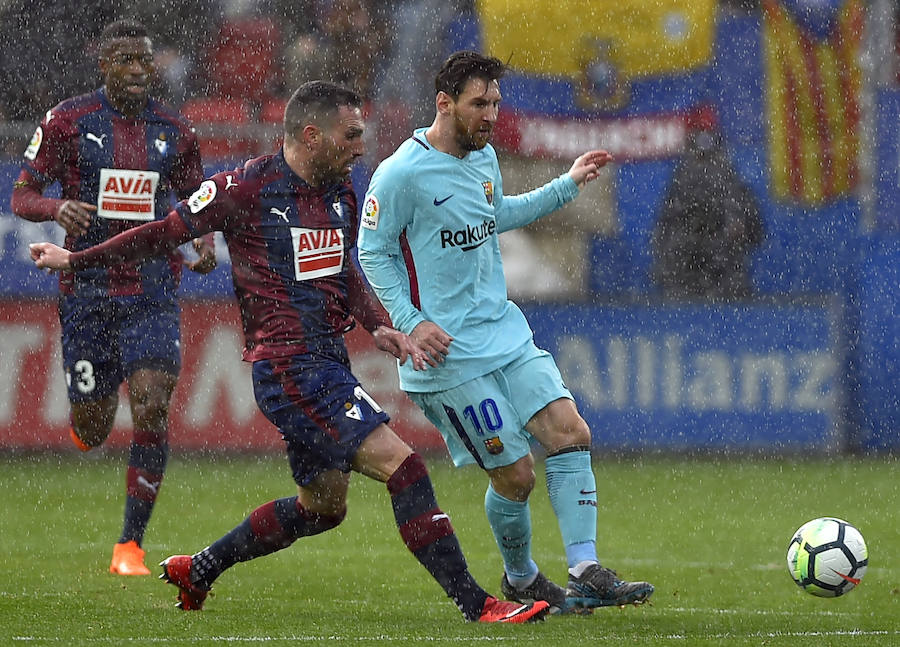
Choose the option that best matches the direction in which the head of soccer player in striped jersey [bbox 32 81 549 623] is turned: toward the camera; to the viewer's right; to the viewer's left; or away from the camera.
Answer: to the viewer's right

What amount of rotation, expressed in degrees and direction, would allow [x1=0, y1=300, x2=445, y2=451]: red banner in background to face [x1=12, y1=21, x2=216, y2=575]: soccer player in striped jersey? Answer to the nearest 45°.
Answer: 0° — it already faces them

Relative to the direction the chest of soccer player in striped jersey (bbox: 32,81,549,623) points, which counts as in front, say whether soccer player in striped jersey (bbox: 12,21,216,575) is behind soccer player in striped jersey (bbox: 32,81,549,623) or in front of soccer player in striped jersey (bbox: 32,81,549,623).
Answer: behind

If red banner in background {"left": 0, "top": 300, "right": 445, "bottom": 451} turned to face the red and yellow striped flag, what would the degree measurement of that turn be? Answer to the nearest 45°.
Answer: approximately 90° to its left

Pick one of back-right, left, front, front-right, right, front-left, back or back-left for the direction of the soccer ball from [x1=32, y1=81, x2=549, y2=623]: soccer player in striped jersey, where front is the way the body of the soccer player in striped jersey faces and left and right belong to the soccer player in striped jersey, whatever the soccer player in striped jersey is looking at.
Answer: front-left

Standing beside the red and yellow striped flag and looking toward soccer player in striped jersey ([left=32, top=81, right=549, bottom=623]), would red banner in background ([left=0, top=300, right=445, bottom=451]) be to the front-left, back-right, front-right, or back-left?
front-right

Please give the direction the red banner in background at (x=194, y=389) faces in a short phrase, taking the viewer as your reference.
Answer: facing the viewer

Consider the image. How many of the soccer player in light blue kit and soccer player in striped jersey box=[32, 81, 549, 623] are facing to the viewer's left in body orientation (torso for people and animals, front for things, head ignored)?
0

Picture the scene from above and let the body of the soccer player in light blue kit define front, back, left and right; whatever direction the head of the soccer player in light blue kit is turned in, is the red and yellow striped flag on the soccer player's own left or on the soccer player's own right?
on the soccer player's own left

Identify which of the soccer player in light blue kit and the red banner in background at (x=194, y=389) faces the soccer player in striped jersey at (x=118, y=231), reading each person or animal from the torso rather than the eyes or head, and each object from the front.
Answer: the red banner in background

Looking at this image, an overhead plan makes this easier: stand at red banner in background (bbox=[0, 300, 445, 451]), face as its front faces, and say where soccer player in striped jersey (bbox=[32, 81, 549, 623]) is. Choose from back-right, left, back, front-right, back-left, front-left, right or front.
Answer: front

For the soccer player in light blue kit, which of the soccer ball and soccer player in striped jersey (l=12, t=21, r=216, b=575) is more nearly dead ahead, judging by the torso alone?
the soccer ball

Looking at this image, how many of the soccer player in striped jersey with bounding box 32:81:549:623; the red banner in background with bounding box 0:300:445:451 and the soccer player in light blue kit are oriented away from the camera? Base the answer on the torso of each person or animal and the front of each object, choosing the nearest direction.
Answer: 0

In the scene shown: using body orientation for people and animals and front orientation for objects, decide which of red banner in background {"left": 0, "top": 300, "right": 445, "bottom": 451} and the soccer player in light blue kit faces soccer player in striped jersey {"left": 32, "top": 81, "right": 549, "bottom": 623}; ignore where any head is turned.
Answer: the red banner in background

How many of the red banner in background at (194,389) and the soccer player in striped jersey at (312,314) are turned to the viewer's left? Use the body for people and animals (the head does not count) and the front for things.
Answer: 0

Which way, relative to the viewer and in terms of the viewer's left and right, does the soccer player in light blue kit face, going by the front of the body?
facing the viewer and to the right of the viewer

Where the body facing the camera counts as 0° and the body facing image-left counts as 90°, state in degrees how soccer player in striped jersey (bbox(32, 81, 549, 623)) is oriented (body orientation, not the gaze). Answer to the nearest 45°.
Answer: approximately 315°

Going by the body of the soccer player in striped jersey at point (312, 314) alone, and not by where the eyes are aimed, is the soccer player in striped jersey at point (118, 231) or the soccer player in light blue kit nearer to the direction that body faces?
the soccer player in light blue kit
